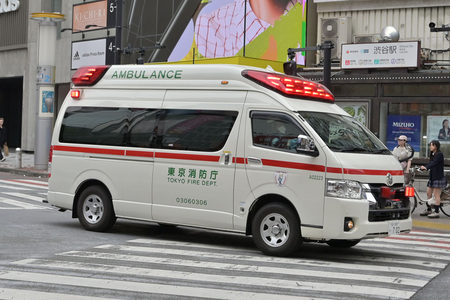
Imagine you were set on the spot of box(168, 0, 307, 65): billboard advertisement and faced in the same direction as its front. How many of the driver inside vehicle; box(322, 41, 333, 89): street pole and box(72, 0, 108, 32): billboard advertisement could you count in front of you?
2

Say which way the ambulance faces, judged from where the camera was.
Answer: facing the viewer and to the right of the viewer

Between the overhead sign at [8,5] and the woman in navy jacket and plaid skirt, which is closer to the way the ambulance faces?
the woman in navy jacket and plaid skirt

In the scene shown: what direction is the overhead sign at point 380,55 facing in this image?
toward the camera

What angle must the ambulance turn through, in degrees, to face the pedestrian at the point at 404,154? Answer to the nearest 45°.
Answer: approximately 90° to its left

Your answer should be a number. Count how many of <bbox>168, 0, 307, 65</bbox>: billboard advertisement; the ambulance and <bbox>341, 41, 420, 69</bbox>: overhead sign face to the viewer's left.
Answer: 0

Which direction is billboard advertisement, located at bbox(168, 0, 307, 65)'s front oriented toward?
toward the camera

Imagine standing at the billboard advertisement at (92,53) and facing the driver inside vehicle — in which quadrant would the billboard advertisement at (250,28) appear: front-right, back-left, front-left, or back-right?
front-left

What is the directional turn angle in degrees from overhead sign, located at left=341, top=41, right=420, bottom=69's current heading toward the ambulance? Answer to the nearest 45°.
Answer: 0° — it already faces it
